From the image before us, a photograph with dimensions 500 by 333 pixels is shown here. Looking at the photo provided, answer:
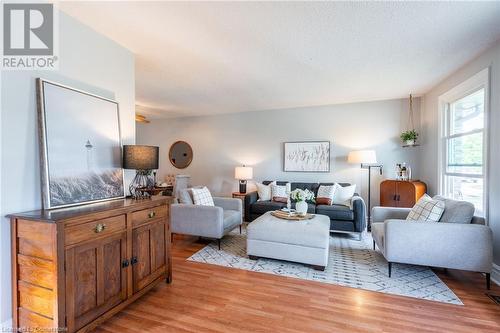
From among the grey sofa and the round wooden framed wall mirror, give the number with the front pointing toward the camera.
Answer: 2

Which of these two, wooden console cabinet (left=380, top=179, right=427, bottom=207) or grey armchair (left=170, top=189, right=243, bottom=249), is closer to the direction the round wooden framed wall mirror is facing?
the grey armchair

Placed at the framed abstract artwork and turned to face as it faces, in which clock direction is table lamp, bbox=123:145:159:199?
The table lamp is roughly at 1 o'clock from the framed abstract artwork.

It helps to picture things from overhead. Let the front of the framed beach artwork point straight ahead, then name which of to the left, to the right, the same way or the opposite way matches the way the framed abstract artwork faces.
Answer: to the right

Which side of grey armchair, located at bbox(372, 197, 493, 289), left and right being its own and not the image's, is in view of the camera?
left

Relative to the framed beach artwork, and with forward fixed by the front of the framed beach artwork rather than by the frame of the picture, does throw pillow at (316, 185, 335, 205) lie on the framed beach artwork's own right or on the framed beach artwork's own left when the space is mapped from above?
on the framed beach artwork's own left

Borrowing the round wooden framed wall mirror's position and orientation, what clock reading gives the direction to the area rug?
The area rug is roughly at 11 o'clock from the round wooden framed wall mirror.

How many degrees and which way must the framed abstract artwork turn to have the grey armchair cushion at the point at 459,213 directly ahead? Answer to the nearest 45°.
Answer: approximately 45° to its left
